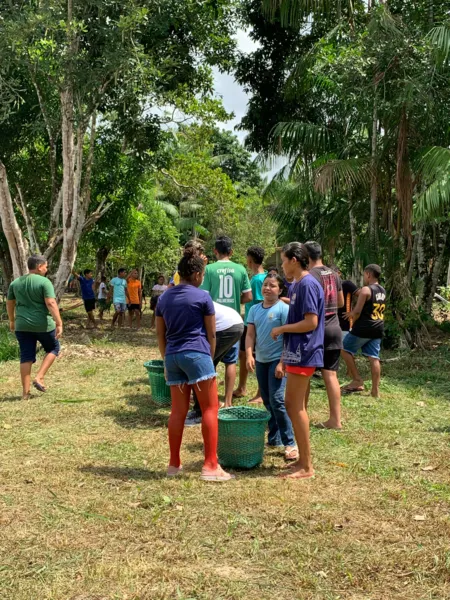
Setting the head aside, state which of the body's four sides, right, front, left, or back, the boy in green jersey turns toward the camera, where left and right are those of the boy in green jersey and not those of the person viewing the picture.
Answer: back

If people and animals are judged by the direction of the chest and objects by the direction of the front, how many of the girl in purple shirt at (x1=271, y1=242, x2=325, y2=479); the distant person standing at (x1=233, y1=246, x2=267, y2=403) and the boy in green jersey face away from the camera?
1

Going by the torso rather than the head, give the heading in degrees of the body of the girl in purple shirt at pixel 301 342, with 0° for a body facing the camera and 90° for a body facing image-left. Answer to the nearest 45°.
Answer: approximately 90°

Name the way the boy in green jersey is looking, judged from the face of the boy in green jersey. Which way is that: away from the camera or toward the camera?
away from the camera

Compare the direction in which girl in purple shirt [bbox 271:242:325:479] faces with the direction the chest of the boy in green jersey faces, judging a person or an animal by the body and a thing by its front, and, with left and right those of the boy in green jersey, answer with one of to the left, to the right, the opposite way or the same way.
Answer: to the left

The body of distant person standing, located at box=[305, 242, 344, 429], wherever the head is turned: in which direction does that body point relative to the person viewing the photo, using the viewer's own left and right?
facing away from the viewer and to the left of the viewer

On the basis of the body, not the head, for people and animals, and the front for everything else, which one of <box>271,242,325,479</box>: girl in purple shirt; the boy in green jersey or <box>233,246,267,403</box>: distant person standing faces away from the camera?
the boy in green jersey

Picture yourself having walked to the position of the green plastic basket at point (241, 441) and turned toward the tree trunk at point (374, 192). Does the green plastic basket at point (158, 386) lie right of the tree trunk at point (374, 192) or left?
left

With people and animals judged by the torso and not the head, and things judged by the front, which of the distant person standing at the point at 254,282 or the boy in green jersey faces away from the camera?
the boy in green jersey

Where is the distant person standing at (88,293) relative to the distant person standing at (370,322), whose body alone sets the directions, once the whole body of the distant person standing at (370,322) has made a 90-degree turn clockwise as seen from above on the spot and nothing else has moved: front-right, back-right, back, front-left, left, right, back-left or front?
left

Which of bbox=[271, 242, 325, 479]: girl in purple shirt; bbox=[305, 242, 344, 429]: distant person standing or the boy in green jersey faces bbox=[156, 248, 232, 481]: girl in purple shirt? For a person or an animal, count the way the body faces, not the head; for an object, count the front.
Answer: bbox=[271, 242, 325, 479]: girl in purple shirt

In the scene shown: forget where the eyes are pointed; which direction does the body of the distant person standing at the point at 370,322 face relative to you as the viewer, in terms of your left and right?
facing away from the viewer and to the left of the viewer

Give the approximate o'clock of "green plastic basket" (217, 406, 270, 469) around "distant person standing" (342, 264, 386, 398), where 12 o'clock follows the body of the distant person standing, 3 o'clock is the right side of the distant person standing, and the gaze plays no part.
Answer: The green plastic basket is roughly at 8 o'clock from the distant person standing.

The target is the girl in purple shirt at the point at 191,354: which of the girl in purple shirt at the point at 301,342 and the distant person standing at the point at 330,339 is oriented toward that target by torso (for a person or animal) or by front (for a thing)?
the girl in purple shirt at the point at 301,342

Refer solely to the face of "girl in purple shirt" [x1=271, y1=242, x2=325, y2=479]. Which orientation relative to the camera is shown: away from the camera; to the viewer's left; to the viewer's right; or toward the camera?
to the viewer's left

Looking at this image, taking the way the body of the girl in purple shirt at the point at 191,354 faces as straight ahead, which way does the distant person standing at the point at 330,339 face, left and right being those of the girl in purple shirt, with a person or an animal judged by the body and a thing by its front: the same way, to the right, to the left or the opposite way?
to the left

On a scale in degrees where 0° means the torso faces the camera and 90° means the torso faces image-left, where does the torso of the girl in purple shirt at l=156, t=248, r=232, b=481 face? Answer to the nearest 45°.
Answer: approximately 225°
